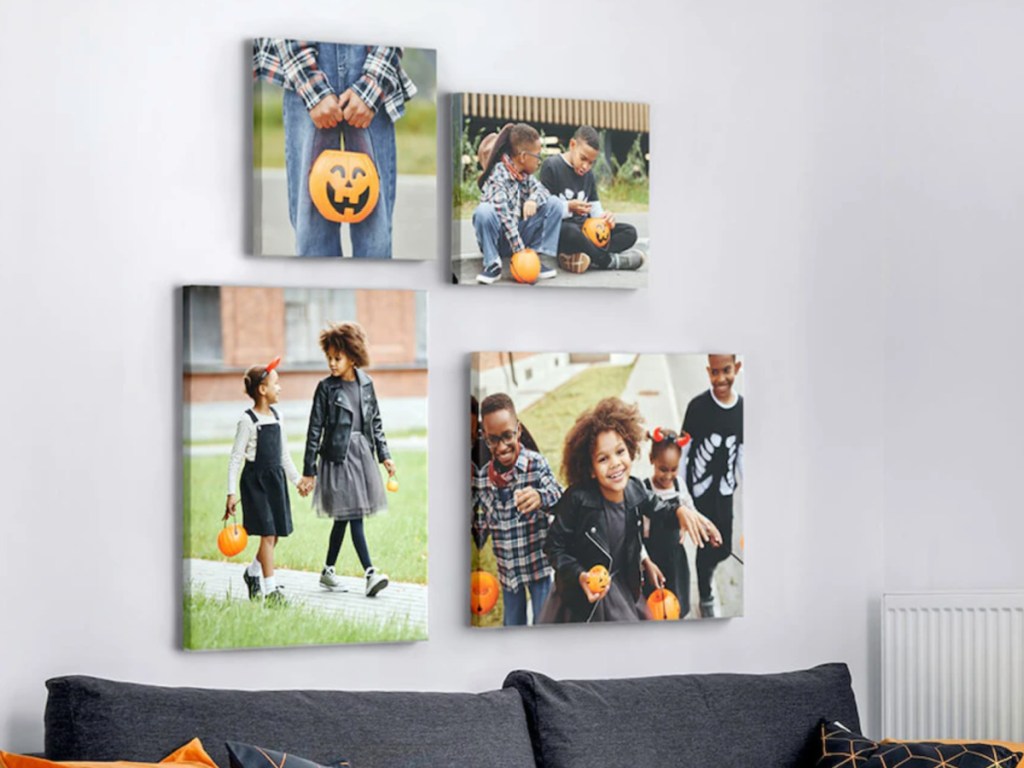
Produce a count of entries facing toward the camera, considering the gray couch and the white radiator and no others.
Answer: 2

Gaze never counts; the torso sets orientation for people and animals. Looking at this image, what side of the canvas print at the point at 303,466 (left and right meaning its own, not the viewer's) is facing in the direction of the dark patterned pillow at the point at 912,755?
left

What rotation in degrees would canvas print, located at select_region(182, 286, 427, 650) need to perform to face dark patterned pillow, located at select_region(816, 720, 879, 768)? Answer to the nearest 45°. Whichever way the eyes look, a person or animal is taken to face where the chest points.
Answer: approximately 90° to its left

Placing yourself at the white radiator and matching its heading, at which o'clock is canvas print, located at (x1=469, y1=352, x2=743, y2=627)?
The canvas print is roughly at 2 o'clock from the white radiator.

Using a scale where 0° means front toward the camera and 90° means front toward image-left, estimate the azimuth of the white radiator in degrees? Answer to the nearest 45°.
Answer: approximately 0°

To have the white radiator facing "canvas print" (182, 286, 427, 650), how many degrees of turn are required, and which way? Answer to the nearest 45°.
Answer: approximately 45° to its right

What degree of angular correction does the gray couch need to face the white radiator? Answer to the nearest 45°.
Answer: approximately 135° to its left
